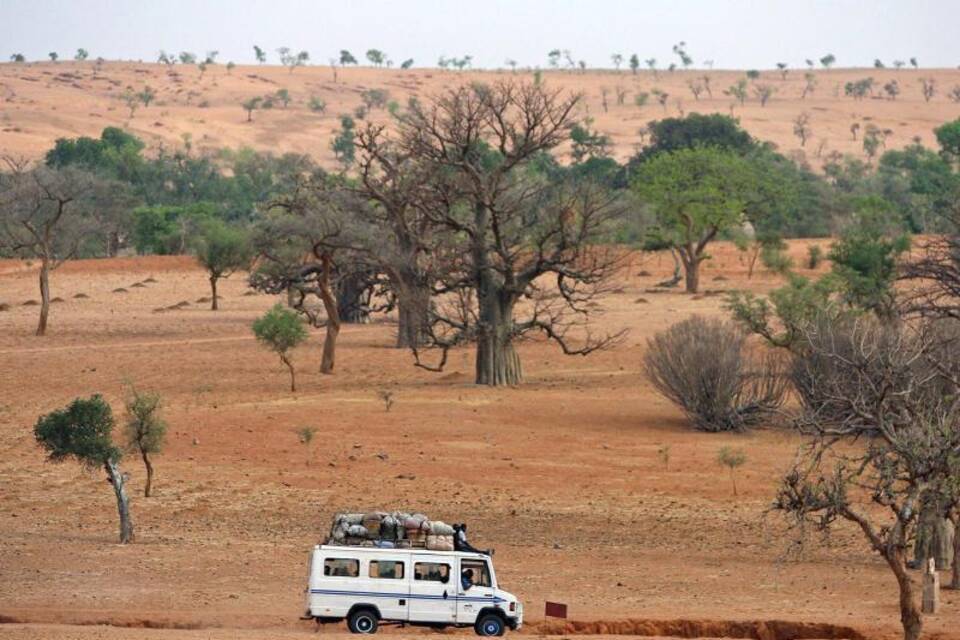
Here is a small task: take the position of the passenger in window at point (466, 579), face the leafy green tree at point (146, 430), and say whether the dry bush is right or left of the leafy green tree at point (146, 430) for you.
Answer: right

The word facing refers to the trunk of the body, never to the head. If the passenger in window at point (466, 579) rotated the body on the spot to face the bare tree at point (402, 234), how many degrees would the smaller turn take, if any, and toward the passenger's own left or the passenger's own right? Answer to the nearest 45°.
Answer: approximately 90° to the passenger's own left

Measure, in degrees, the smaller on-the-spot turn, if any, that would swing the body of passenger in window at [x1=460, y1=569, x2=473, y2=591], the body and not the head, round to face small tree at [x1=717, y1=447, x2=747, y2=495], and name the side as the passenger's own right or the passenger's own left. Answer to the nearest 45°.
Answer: approximately 45° to the passenger's own left

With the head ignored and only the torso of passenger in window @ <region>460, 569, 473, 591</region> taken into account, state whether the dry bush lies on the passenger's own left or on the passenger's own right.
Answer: on the passenger's own left

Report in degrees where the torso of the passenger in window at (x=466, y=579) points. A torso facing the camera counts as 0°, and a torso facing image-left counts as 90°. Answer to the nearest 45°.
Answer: approximately 270°

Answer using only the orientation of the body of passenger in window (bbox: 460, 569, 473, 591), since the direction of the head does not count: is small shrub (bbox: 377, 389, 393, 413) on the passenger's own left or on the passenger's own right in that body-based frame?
on the passenger's own left

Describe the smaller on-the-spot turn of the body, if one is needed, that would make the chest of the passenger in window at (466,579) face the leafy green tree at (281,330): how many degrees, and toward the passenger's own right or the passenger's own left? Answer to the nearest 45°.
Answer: approximately 90° to the passenger's own left

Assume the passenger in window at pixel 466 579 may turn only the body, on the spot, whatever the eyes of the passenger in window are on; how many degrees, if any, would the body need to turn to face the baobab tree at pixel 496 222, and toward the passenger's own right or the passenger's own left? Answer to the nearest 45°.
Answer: approximately 90° to the passenger's own left

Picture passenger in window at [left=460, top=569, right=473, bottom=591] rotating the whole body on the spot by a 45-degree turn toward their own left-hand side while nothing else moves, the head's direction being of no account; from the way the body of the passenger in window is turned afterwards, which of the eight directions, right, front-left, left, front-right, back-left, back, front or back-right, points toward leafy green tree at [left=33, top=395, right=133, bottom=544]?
left
